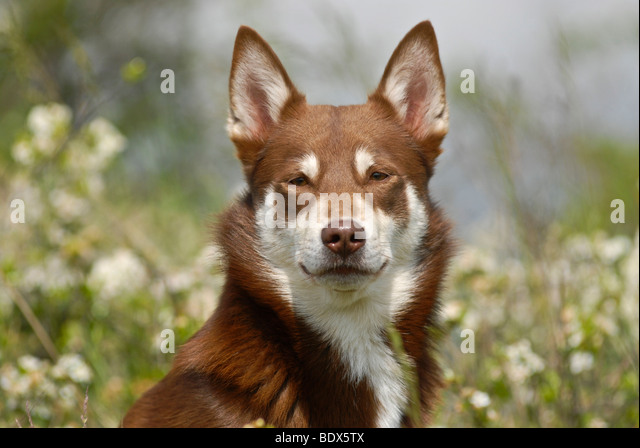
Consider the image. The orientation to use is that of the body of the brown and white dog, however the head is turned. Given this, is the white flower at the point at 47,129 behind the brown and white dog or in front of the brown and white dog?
behind

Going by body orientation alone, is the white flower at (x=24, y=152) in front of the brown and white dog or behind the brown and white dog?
behind

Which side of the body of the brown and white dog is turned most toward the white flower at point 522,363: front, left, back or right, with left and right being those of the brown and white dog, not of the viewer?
left

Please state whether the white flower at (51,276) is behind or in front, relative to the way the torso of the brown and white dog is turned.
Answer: behind

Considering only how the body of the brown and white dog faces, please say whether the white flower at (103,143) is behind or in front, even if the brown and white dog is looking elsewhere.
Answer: behind
